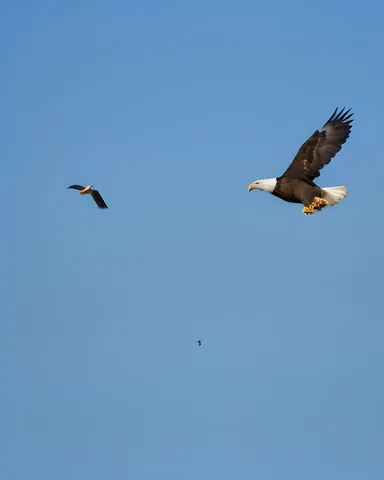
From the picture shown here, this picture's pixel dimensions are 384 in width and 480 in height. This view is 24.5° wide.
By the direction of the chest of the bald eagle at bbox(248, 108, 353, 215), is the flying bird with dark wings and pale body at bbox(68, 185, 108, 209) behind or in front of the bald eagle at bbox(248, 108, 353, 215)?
in front

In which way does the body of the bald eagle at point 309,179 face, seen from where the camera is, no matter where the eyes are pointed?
to the viewer's left
